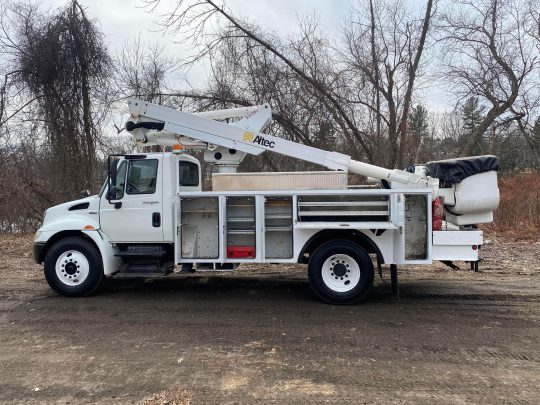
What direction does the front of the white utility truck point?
to the viewer's left
